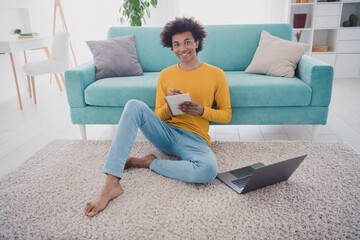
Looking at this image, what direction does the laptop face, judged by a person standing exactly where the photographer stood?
facing away from the viewer and to the left of the viewer

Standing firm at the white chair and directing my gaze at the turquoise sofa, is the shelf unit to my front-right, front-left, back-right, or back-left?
front-left

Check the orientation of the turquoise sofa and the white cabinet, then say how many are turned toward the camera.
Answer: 2

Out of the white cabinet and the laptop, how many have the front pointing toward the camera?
1

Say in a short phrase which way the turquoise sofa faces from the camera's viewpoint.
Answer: facing the viewer

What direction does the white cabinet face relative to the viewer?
toward the camera

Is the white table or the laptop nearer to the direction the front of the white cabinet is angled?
the laptop

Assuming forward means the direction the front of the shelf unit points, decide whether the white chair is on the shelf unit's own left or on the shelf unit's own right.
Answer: on the shelf unit's own right

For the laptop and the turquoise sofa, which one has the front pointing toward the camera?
the turquoise sofa

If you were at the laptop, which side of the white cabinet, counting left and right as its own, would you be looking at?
front

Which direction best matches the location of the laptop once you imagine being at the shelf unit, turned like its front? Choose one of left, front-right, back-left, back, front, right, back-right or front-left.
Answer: front

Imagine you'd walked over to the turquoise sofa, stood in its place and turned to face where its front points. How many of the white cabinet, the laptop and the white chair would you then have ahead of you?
1

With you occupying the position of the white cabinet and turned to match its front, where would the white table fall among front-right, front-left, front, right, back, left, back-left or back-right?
front-right
